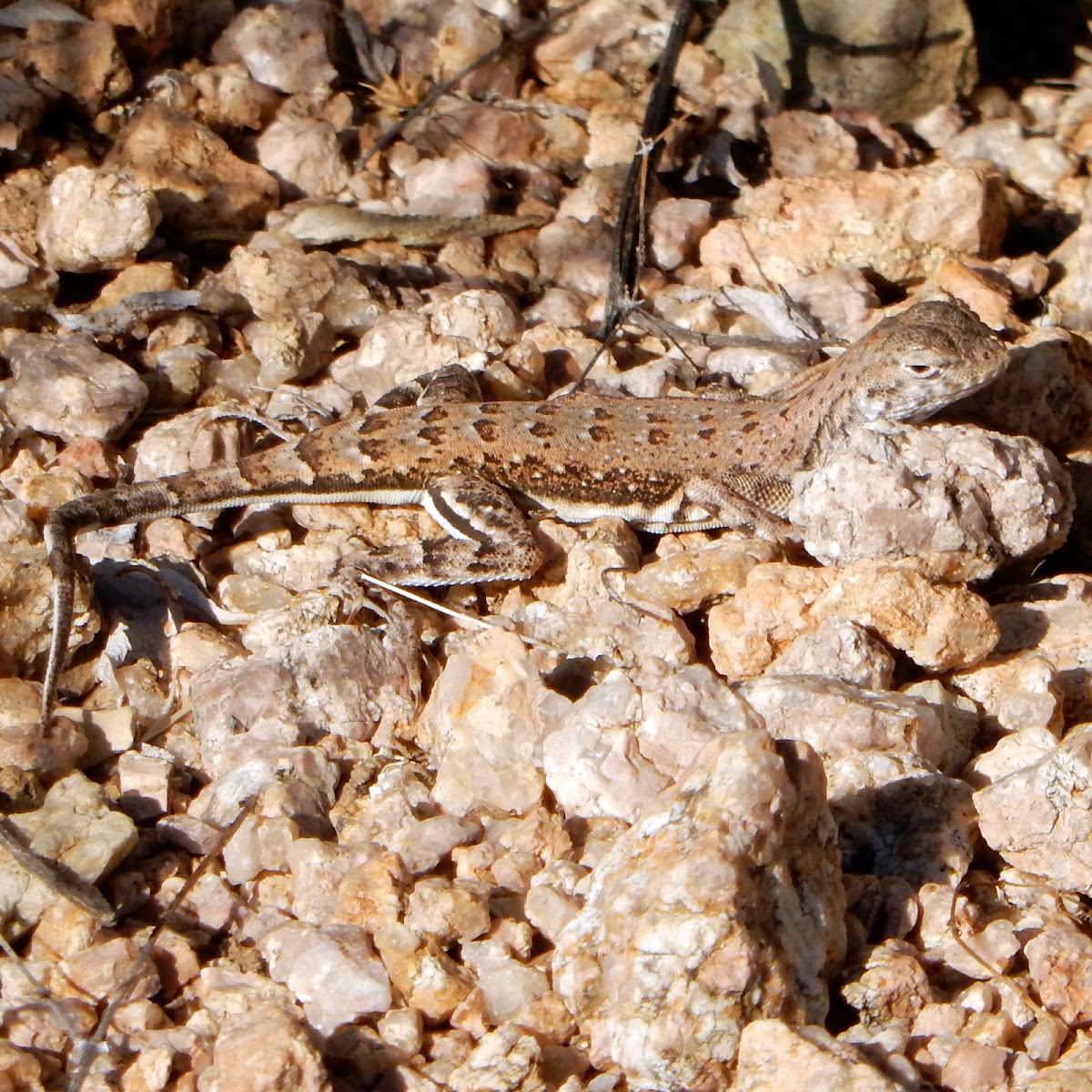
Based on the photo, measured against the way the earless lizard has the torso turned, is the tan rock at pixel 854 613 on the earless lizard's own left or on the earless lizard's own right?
on the earless lizard's own right

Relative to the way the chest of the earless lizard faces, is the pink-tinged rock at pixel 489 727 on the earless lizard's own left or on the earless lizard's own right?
on the earless lizard's own right

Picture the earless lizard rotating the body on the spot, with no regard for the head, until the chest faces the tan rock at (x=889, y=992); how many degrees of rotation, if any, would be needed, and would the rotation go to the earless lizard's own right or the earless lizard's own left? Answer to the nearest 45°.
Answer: approximately 90° to the earless lizard's own right

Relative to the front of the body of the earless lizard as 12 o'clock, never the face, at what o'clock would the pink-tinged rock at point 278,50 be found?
The pink-tinged rock is roughly at 8 o'clock from the earless lizard.

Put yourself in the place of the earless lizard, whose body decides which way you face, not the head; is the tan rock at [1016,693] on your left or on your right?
on your right

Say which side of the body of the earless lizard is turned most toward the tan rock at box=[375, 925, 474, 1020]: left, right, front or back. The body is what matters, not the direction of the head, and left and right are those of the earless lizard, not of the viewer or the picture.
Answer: right

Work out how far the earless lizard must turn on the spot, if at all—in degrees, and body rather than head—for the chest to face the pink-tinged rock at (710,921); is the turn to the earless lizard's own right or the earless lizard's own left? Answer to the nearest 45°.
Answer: approximately 90° to the earless lizard's own right

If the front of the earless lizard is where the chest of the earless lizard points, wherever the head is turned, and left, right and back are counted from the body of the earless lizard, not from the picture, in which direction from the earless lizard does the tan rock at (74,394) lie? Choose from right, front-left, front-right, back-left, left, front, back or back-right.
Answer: back

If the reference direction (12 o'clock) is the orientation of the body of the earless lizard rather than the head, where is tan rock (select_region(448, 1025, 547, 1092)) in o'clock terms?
The tan rock is roughly at 3 o'clock from the earless lizard.

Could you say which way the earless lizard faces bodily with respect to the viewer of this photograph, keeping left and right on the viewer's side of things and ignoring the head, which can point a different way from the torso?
facing to the right of the viewer
